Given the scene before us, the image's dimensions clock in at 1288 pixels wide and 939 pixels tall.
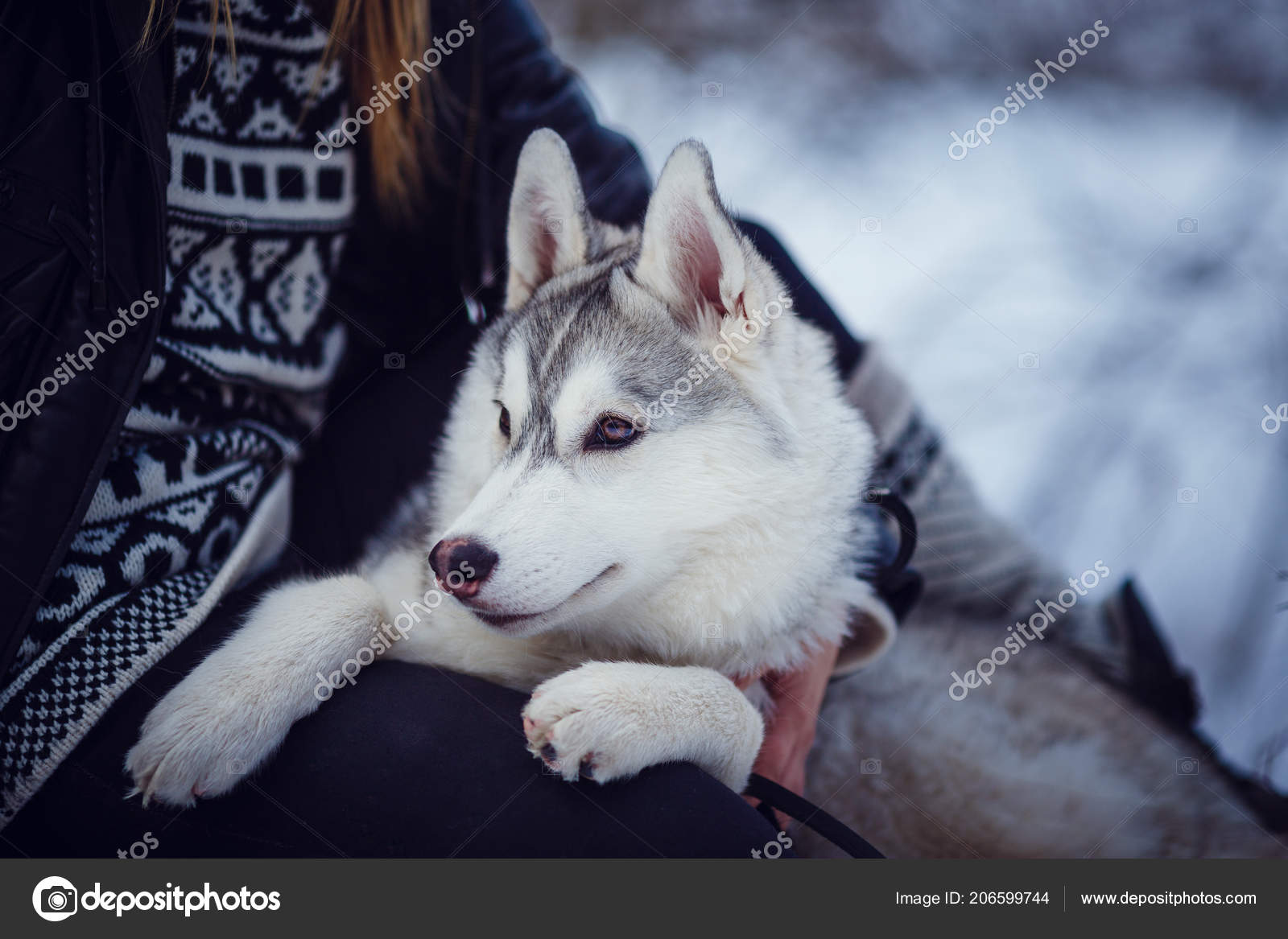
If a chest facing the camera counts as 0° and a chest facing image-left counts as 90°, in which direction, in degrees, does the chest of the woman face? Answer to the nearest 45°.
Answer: approximately 315°

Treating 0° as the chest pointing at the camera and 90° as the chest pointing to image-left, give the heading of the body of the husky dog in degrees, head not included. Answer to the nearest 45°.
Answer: approximately 45°
